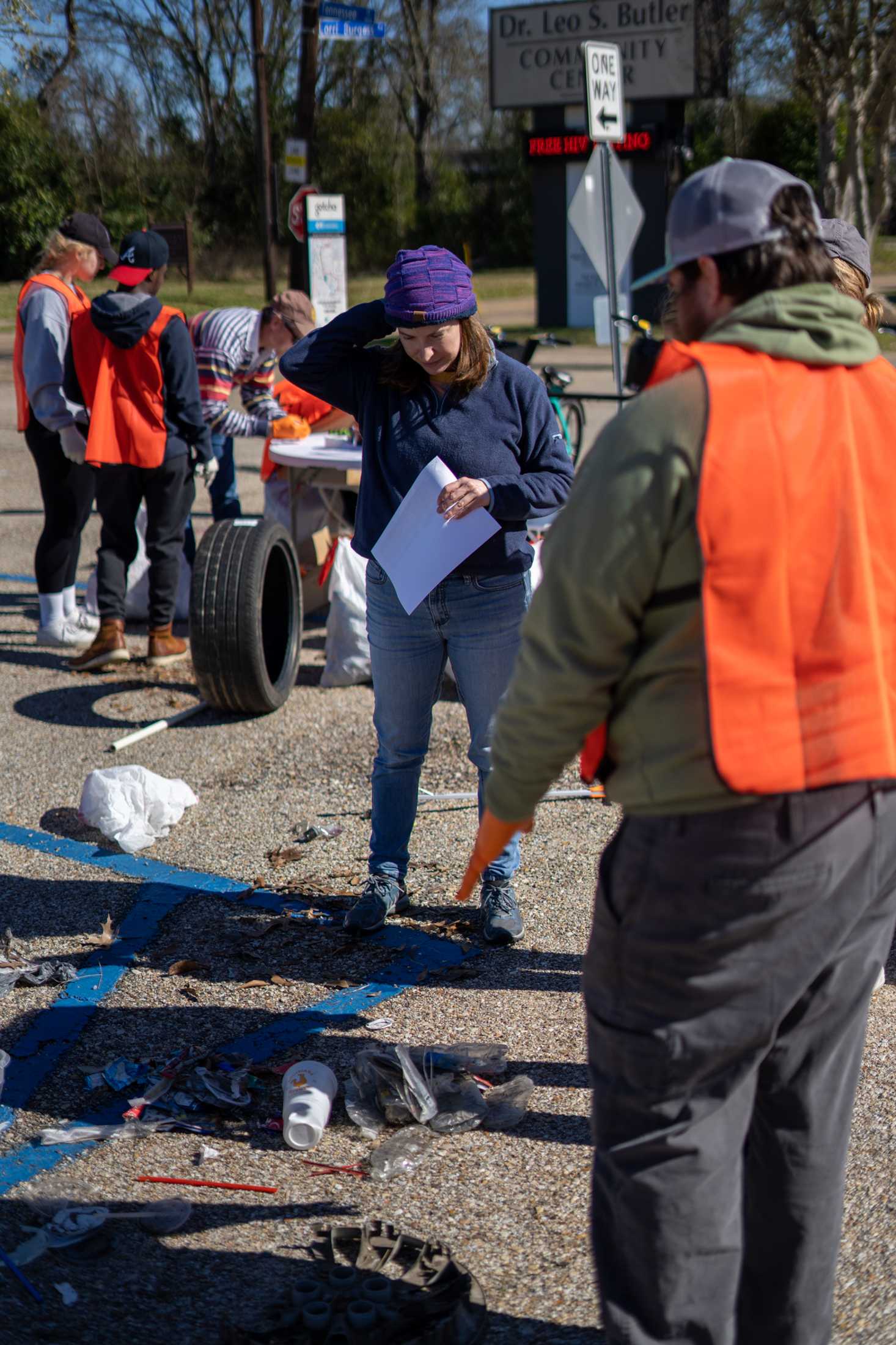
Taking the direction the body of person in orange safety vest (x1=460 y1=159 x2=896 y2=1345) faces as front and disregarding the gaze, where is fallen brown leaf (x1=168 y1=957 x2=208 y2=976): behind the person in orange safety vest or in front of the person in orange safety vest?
in front

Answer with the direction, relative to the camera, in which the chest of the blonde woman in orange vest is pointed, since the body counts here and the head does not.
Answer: to the viewer's right

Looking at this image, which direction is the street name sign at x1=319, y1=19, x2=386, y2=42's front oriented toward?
toward the camera

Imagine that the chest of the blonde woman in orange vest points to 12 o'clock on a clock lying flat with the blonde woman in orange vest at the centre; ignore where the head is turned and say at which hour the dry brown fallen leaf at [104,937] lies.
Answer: The dry brown fallen leaf is roughly at 3 o'clock from the blonde woman in orange vest.

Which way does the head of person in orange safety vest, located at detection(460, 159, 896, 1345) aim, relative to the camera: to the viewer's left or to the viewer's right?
to the viewer's left

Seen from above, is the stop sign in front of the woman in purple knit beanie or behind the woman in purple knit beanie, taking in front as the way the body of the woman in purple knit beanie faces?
behind

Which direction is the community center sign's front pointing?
toward the camera

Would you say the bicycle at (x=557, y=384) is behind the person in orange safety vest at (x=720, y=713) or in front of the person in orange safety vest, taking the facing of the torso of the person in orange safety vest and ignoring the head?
in front

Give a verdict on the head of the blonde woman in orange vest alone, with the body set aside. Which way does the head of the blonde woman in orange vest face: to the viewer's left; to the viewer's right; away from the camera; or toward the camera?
to the viewer's right

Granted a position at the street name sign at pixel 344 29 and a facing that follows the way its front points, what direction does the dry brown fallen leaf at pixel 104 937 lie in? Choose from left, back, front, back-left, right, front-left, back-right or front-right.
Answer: front

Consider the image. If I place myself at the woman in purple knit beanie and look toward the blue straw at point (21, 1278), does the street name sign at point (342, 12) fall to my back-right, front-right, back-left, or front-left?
back-right

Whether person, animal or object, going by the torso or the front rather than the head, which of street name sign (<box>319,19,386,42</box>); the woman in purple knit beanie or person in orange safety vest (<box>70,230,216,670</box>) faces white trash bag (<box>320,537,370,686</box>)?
the street name sign

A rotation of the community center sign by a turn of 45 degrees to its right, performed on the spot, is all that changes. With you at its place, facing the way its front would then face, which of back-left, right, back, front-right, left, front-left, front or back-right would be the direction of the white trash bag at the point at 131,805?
front-left

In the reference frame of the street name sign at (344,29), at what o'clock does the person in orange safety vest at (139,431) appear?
The person in orange safety vest is roughly at 12 o'clock from the street name sign.

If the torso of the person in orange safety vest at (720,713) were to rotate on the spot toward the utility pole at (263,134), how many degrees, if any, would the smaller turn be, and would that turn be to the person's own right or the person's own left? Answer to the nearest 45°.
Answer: approximately 45° to the person's own right

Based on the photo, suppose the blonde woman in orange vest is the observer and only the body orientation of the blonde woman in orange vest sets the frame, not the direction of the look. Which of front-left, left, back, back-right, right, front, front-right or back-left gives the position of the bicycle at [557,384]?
front-left
